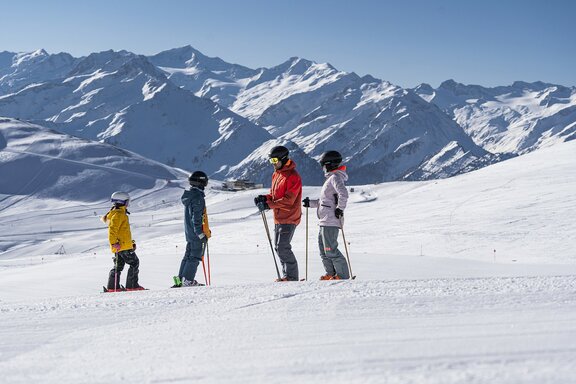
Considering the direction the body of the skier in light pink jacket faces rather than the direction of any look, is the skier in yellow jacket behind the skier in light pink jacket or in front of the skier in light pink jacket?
in front

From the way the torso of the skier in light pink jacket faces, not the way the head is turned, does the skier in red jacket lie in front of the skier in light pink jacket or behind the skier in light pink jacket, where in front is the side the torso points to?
in front

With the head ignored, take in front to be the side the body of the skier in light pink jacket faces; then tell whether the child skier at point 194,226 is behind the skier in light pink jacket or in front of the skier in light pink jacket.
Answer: in front

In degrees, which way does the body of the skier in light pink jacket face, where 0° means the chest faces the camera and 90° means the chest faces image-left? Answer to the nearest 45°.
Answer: approximately 90°

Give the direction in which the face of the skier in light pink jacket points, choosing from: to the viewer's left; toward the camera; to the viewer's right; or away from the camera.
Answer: to the viewer's left
